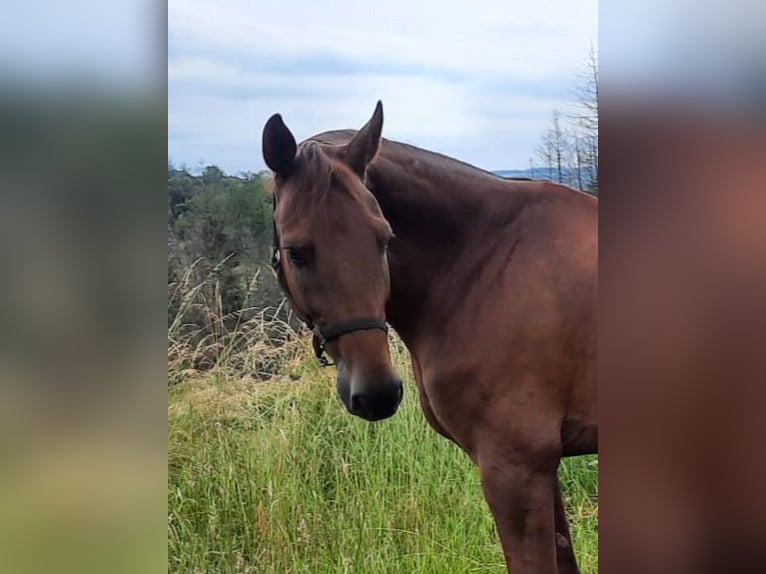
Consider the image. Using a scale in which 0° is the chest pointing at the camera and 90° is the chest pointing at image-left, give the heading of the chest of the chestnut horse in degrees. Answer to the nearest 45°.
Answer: approximately 90°
